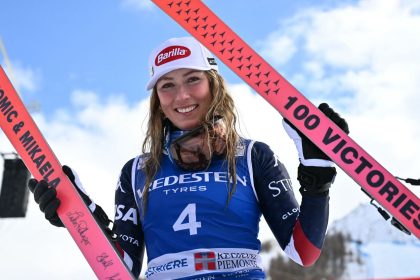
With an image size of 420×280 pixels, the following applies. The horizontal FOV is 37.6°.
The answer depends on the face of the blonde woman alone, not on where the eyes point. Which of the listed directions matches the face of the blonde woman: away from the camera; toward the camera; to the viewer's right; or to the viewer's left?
toward the camera

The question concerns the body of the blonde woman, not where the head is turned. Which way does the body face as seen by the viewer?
toward the camera
